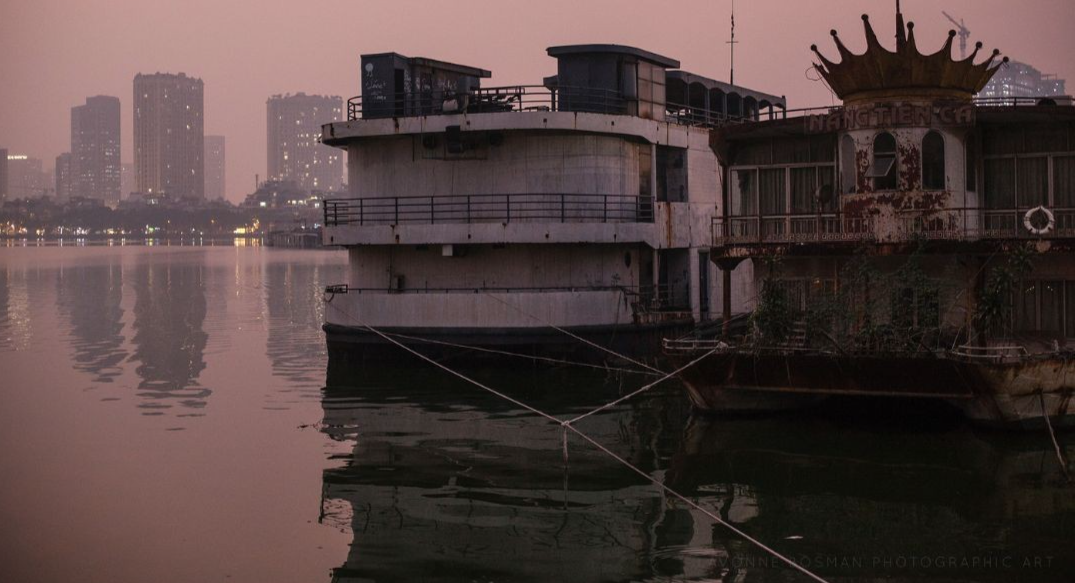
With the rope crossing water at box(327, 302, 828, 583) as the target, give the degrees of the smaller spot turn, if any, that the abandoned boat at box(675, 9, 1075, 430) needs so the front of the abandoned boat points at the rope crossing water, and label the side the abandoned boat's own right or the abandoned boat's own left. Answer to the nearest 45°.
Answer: approximately 45° to the abandoned boat's own right

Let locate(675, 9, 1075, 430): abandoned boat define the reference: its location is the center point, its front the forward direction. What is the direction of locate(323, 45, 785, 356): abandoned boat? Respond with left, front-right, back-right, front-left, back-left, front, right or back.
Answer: back-right

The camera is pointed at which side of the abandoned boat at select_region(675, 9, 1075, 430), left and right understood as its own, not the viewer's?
front

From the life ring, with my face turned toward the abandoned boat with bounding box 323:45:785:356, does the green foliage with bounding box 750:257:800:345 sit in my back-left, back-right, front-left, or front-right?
front-left

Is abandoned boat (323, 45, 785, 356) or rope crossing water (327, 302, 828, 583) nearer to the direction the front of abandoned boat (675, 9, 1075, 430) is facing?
the rope crossing water
